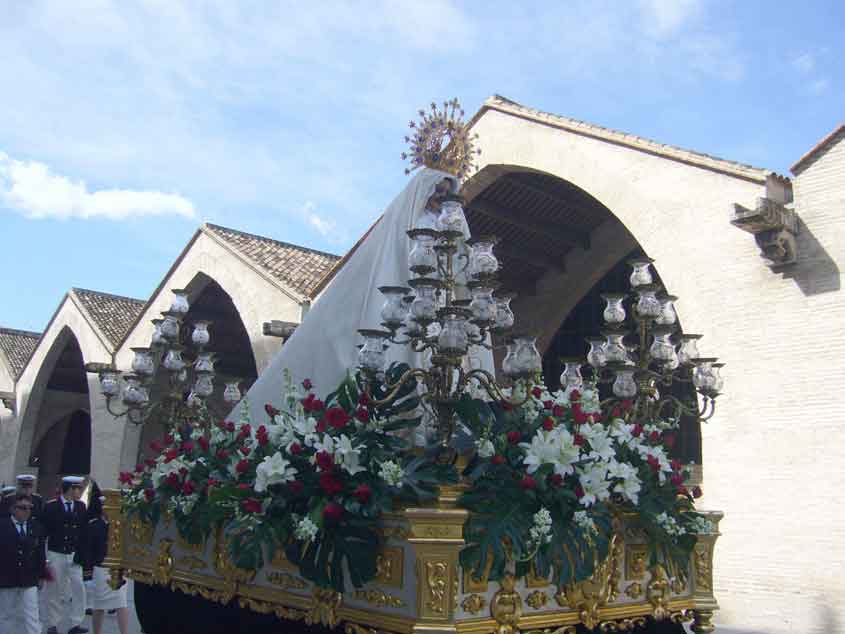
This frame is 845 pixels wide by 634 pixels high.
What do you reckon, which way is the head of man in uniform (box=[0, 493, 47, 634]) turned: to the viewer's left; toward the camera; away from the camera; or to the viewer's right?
toward the camera

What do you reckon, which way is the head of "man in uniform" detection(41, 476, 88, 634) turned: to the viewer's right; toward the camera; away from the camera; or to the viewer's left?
toward the camera
